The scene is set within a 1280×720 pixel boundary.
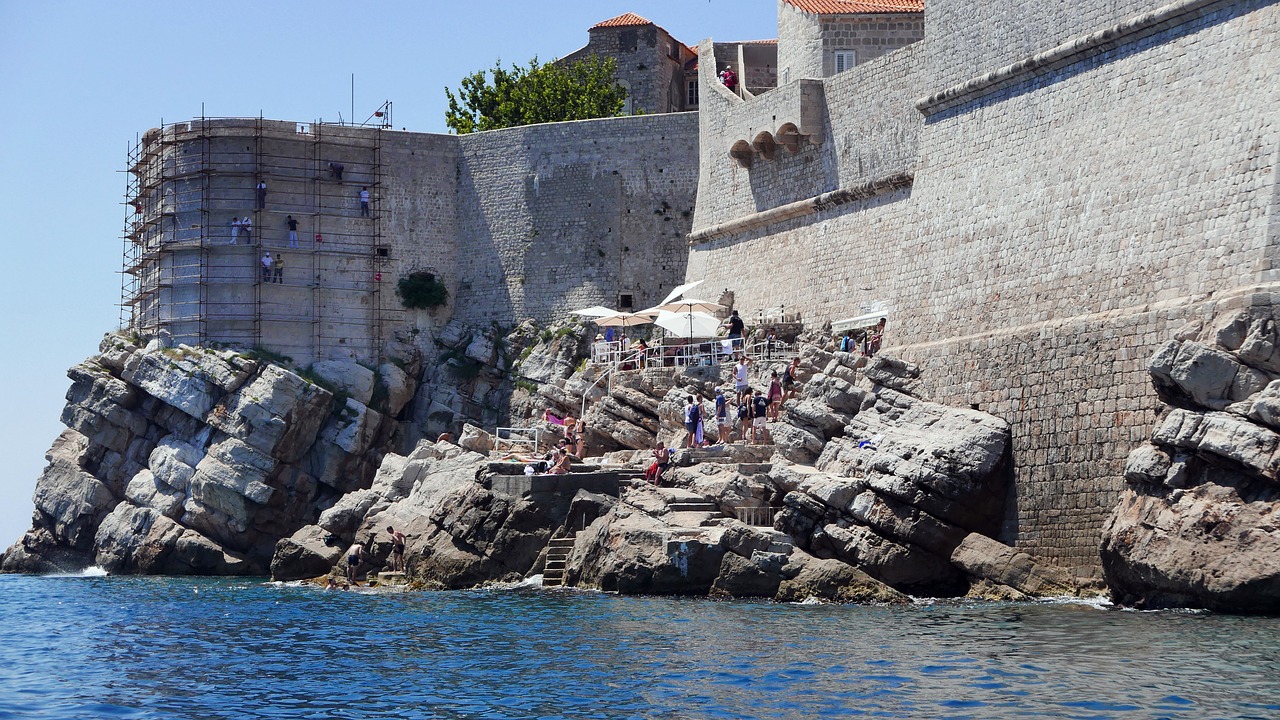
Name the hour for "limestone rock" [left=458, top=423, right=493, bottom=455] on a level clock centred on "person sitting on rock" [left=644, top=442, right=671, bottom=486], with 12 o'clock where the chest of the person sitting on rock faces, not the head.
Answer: The limestone rock is roughly at 2 o'clock from the person sitting on rock.

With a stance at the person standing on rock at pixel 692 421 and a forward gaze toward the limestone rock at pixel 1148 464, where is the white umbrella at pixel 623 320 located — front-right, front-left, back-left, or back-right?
back-left

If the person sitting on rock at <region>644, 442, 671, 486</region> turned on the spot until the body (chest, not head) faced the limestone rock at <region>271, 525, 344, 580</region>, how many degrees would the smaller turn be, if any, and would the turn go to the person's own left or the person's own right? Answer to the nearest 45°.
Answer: approximately 45° to the person's own right

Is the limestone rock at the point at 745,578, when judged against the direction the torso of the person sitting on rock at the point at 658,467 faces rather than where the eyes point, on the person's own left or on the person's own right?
on the person's own left

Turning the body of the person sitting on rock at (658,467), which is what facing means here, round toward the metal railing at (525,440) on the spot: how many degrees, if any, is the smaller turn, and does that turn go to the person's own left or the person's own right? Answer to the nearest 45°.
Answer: approximately 45° to the person's own right

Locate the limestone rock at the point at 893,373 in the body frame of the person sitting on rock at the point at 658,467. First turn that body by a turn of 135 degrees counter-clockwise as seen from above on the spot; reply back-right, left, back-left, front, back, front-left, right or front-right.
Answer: front-left
